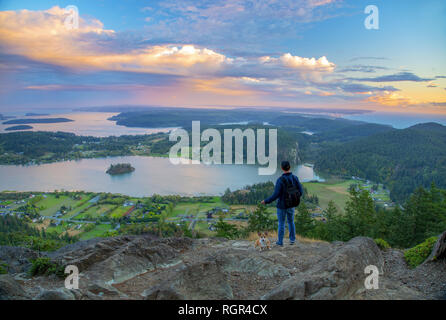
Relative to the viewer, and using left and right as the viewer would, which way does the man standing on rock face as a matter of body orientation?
facing away from the viewer and to the left of the viewer
